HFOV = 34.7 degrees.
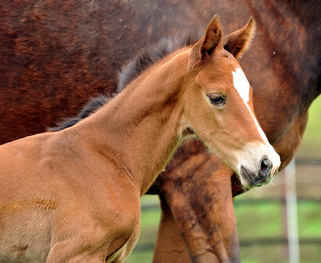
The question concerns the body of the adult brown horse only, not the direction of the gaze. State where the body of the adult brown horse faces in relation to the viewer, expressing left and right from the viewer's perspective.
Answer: facing to the right of the viewer

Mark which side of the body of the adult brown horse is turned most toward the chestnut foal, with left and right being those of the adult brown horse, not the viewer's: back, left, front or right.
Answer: right

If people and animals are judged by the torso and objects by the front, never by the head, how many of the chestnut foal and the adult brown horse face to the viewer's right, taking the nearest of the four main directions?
2

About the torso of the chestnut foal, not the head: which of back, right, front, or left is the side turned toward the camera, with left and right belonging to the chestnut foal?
right

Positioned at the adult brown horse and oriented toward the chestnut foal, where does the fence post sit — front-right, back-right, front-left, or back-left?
back-left

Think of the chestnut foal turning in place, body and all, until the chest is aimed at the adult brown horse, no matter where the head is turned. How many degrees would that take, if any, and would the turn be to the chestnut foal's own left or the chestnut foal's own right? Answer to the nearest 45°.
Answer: approximately 90° to the chestnut foal's own left
